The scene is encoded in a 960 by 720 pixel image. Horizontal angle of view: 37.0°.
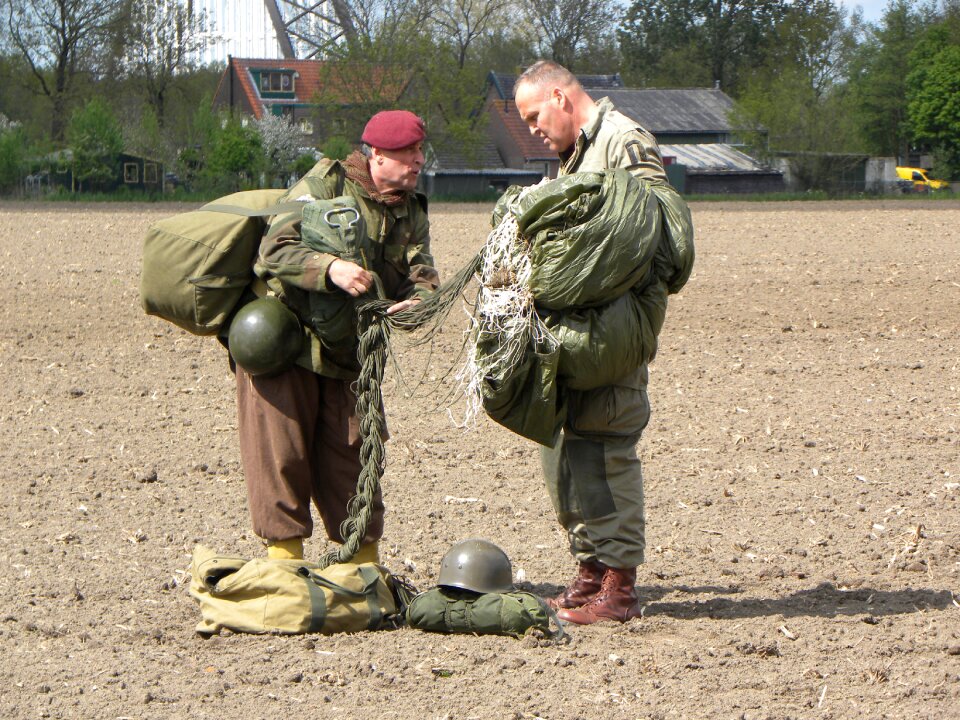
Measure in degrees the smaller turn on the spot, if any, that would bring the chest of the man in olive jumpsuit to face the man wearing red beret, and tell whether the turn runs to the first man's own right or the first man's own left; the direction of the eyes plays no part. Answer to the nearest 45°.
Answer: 0° — they already face them

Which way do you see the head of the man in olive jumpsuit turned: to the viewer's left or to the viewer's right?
to the viewer's left

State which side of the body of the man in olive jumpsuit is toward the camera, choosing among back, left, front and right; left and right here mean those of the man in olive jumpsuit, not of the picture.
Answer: left

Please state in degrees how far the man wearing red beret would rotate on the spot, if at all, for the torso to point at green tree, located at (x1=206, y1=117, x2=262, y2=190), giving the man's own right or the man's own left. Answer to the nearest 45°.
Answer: approximately 135° to the man's own left

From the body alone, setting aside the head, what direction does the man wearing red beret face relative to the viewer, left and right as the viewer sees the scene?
facing the viewer and to the right of the viewer

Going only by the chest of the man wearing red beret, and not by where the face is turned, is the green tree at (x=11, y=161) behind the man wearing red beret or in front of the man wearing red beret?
behind

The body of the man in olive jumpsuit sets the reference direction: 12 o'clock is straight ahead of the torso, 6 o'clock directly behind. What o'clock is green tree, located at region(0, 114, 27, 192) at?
The green tree is roughly at 2 o'clock from the man in olive jumpsuit.
